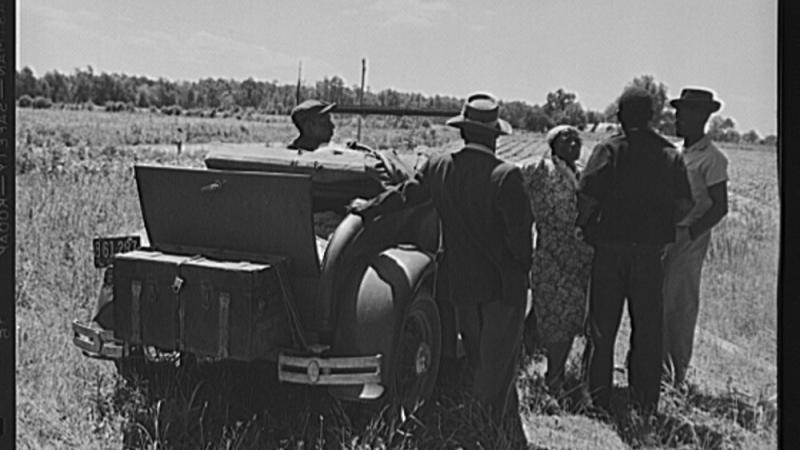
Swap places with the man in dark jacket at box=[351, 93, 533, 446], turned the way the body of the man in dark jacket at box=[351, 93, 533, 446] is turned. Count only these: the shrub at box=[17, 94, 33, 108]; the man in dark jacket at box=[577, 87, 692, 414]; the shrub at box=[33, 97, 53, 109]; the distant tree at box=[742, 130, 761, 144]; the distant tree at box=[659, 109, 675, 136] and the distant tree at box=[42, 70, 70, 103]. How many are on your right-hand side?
3

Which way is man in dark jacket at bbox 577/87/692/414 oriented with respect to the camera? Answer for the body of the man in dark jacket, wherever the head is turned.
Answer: away from the camera

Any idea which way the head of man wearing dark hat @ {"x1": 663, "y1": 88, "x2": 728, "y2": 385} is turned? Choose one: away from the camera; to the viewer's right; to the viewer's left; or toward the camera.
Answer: to the viewer's left

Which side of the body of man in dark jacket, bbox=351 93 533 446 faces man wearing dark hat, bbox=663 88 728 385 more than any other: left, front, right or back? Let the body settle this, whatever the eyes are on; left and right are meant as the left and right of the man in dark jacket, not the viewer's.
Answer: right

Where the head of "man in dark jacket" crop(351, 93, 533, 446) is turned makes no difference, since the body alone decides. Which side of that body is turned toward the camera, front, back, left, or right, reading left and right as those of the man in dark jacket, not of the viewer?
back

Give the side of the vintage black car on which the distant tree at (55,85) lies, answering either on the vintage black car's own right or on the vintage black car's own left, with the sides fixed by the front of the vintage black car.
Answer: on the vintage black car's own left

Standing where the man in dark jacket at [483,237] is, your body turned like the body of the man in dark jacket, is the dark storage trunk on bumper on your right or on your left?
on your left
